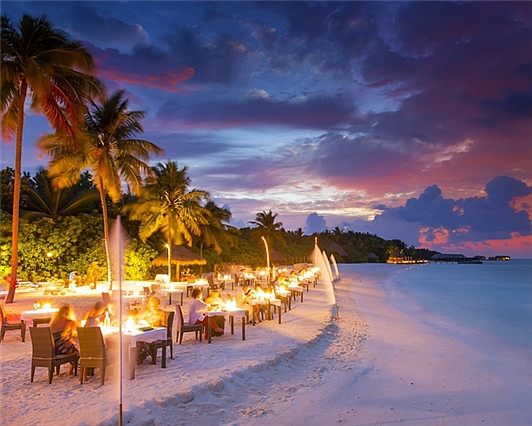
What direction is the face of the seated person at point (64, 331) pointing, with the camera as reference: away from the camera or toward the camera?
away from the camera

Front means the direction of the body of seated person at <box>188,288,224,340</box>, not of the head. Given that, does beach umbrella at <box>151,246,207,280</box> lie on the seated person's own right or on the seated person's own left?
on the seated person's own left

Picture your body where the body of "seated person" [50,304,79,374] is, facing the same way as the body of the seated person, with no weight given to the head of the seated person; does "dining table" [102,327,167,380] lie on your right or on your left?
on your right

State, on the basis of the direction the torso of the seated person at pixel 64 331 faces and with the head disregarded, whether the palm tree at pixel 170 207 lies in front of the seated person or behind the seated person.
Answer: in front

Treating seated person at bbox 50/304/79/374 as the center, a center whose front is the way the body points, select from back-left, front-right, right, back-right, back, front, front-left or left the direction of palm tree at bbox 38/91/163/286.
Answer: front-left

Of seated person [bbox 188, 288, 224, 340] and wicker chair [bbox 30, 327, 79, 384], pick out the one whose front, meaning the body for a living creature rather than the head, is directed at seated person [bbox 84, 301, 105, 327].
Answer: the wicker chair

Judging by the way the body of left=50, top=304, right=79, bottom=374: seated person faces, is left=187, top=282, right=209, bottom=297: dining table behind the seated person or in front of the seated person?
in front

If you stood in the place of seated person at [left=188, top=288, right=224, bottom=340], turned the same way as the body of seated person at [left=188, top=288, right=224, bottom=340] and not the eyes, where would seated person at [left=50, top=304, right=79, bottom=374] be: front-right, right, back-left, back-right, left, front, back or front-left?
back-right

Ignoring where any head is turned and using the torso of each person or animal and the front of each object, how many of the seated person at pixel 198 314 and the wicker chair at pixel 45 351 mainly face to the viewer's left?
0

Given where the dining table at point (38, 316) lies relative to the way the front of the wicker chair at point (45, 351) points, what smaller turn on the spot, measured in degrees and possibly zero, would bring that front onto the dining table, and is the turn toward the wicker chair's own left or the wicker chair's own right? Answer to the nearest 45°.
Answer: approximately 45° to the wicker chair's own left

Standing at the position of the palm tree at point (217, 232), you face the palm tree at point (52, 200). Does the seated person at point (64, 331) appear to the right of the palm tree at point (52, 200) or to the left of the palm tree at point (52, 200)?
left

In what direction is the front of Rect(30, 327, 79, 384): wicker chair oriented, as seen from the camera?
facing away from the viewer and to the right of the viewer

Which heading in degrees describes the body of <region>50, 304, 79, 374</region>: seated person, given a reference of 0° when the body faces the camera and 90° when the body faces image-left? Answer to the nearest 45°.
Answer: approximately 225°

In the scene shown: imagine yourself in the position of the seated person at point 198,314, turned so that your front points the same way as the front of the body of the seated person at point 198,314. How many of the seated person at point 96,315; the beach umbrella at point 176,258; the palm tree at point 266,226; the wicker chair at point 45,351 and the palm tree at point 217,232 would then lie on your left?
3

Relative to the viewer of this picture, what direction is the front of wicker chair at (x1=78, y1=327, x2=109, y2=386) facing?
facing away from the viewer and to the right of the viewer

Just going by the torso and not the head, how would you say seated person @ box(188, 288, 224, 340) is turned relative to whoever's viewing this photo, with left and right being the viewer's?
facing to the right of the viewer
